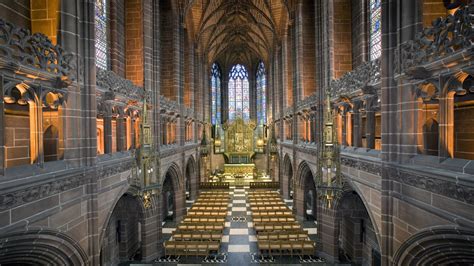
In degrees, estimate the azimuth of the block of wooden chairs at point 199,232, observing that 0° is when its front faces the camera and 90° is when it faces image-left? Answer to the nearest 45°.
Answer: approximately 180°

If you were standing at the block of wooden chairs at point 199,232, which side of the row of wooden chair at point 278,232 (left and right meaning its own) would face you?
left

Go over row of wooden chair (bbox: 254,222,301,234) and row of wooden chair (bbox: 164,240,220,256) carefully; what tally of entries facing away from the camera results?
2

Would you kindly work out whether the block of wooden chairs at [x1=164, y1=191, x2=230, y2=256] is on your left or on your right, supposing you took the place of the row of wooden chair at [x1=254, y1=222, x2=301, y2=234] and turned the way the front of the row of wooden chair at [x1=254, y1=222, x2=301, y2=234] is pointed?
on your left

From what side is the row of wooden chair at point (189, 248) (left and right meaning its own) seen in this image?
back

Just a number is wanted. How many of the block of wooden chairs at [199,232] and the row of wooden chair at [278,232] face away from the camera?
2

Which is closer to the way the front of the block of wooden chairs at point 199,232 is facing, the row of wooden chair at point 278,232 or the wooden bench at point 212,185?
the wooden bench

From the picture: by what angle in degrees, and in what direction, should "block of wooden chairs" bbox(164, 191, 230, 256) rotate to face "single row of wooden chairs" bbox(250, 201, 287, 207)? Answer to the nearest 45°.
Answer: approximately 45° to its right

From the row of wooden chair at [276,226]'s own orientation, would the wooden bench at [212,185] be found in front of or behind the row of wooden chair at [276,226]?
in front

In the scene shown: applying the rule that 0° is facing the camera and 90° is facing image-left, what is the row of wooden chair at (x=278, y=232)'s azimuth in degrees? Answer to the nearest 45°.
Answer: approximately 180°

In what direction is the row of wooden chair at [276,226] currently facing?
away from the camera
